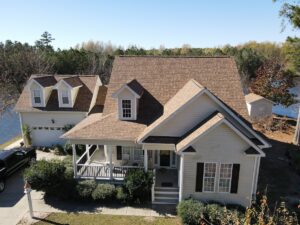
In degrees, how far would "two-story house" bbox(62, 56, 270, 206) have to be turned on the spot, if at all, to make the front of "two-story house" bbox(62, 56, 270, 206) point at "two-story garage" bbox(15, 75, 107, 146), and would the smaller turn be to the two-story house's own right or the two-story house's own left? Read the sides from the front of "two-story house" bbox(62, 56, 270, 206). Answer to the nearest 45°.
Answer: approximately 135° to the two-story house's own right

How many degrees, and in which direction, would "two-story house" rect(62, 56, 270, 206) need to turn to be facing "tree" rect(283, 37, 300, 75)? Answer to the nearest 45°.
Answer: approximately 135° to its left

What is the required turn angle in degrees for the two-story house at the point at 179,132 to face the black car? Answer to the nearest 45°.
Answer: approximately 90° to its right

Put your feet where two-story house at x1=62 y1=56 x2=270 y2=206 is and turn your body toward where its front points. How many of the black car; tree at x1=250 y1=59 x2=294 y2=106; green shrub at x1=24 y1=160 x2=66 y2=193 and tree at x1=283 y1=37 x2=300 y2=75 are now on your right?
2

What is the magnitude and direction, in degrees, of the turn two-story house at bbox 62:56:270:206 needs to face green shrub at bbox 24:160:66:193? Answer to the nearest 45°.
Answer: approximately 90° to its right

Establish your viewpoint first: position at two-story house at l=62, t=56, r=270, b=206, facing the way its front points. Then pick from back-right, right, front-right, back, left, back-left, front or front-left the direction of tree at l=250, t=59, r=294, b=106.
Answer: back-left

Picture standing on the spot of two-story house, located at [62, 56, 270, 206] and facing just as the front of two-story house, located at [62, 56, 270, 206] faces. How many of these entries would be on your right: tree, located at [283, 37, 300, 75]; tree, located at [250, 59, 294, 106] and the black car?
1

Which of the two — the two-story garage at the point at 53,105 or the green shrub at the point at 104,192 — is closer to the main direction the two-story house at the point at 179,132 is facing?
the green shrub

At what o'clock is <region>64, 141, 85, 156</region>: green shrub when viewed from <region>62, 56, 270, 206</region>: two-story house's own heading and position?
The green shrub is roughly at 4 o'clock from the two-story house.

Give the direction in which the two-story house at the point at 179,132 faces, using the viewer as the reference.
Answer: facing the viewer

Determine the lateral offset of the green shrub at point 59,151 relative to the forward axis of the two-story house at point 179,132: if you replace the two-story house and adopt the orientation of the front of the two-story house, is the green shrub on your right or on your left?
on your right
